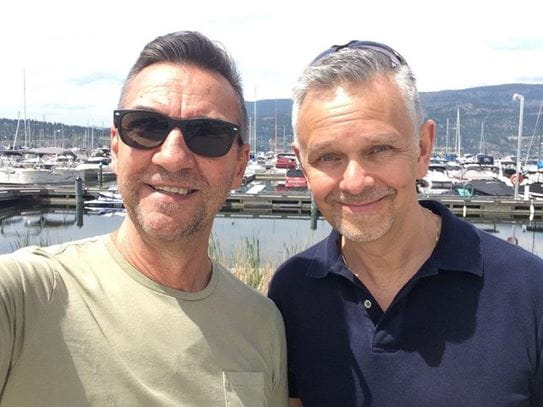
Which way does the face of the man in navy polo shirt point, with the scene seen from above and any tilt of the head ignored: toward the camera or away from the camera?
toward the camera
